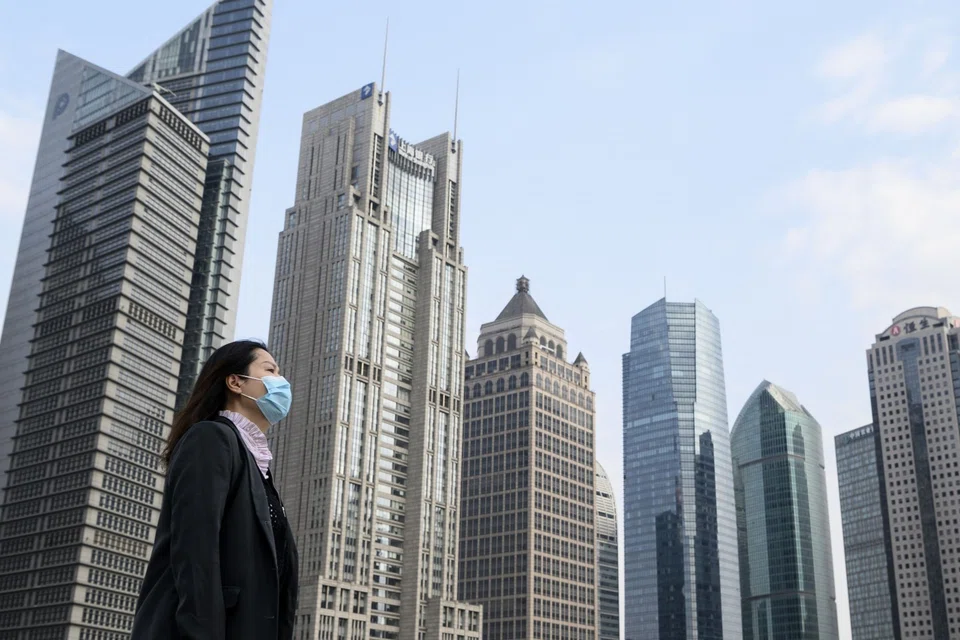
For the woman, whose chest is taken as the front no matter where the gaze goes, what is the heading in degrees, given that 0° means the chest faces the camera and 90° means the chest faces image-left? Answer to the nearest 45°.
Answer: approximately 270°

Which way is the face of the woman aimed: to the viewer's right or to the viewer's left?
to the viewer's right
